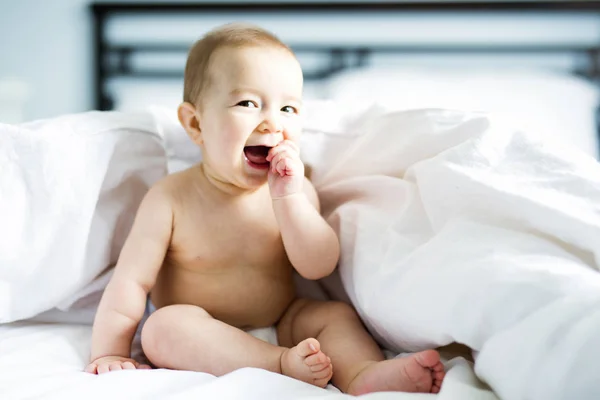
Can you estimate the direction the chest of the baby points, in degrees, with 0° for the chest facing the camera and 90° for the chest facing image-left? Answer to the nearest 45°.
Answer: approximately 315°

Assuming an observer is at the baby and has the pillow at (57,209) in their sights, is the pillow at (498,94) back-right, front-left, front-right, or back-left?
back-right

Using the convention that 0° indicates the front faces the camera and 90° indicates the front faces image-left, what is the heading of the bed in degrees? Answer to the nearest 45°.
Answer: approximately 0°
